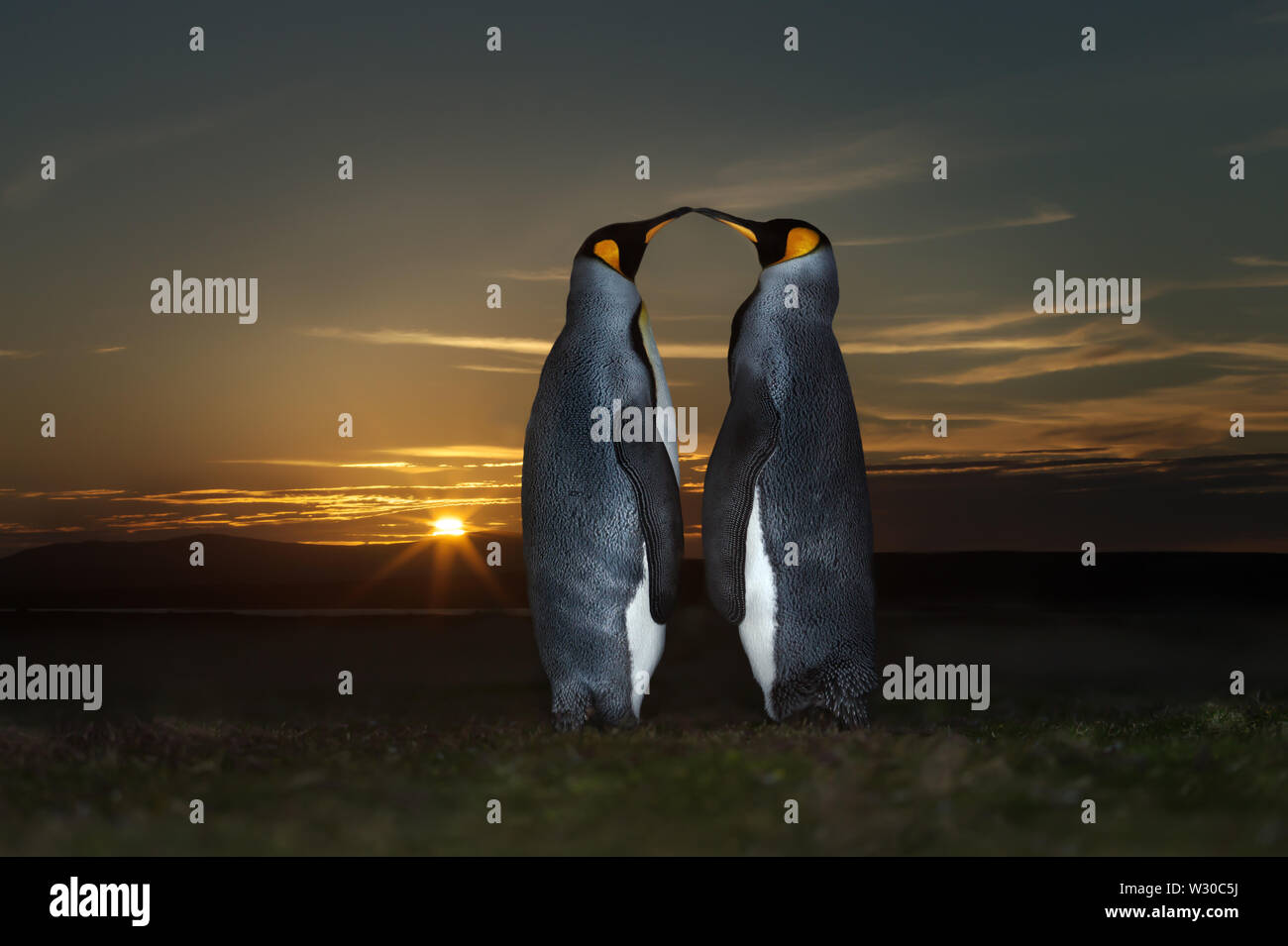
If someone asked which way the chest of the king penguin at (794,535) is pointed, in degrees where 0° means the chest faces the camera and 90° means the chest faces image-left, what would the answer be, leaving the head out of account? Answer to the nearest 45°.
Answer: approximately 135°

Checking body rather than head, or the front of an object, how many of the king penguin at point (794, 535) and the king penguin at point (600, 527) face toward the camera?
0

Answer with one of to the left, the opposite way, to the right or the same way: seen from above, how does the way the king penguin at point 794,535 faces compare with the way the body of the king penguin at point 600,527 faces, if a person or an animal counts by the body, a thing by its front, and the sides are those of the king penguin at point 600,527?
to the left

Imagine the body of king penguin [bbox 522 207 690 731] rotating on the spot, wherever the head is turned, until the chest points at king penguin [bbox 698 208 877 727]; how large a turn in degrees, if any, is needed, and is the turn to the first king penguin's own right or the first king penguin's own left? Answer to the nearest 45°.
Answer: approximately 45° to the first king penguin's own right

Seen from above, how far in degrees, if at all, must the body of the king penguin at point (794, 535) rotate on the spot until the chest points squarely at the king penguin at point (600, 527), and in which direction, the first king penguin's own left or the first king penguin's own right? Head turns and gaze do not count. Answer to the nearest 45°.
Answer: approximately 45° to the first king penguin's own left

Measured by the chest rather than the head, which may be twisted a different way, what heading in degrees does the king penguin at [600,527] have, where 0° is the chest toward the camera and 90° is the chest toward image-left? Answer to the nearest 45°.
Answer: approximately 225°
